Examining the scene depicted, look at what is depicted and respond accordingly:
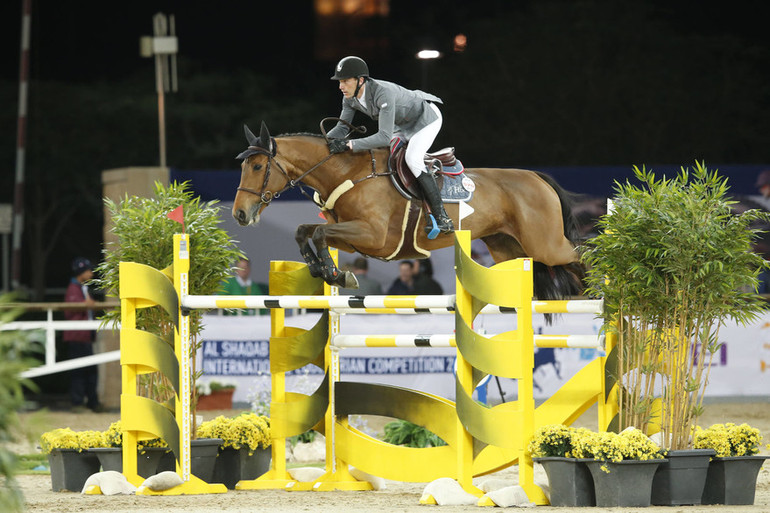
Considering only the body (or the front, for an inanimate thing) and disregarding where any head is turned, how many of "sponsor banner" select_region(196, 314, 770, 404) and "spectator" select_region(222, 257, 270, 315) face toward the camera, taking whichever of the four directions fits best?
2

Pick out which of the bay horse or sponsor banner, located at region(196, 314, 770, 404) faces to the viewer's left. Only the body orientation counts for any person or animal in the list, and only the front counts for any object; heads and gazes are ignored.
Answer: the bay horse

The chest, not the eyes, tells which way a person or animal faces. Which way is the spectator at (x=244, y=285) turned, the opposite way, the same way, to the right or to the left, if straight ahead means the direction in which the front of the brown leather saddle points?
to the left

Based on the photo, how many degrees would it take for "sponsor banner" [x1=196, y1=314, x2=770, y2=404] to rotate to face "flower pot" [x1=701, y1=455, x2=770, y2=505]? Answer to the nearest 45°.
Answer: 0° — it already faces it

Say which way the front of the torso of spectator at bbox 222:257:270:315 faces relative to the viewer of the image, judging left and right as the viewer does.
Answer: facing the viewer

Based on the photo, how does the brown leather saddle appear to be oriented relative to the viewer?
to the viewer's left

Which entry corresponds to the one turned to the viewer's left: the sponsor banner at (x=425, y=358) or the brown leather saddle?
the brown leather saddle

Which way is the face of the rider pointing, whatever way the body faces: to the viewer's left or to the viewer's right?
to the viewer's left

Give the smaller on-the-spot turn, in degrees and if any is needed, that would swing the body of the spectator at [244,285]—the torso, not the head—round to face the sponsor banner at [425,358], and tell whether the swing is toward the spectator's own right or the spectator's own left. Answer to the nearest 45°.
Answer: approximately 90° to the spectator's own left

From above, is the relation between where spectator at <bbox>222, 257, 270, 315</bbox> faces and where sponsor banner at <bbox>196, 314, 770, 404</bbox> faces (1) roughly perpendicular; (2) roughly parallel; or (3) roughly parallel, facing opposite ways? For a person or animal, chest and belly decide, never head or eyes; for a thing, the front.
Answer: roughly parallel

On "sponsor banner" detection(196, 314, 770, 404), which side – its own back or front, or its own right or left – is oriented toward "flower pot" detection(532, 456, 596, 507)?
front

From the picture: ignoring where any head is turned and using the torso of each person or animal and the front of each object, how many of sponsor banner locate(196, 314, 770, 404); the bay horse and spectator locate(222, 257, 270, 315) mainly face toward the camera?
2

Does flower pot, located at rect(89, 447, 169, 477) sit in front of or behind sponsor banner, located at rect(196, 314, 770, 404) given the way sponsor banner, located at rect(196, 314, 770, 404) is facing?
in front

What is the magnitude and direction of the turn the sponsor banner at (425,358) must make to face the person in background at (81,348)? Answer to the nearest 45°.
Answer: approximately 90° to its right

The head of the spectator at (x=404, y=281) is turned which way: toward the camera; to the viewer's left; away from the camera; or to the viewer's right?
toward the camera

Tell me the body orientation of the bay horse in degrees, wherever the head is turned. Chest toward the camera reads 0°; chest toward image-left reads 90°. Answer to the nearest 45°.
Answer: approximately 90°

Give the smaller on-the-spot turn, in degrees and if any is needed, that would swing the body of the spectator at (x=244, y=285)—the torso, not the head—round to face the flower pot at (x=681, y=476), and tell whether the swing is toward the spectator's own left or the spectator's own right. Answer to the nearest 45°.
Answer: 0° — they already face it

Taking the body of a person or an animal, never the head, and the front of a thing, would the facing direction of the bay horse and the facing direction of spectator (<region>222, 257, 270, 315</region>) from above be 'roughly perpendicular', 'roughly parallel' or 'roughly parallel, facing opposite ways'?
roughly perpendicular

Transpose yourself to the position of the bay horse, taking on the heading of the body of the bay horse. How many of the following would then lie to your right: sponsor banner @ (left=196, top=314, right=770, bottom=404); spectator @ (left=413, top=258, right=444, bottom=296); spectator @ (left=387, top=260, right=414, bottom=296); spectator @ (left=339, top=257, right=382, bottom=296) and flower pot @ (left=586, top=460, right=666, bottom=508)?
4
